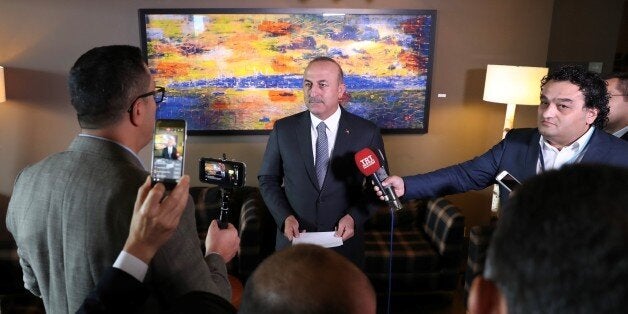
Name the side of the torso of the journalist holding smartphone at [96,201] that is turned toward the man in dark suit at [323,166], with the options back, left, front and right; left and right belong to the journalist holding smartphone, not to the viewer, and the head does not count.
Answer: front

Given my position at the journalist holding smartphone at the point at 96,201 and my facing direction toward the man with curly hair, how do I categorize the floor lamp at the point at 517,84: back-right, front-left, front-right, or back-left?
front-left

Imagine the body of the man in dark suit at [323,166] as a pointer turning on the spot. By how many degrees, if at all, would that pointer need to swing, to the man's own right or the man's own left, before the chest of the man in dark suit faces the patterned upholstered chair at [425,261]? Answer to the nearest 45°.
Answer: approximately 135° to the man's own left

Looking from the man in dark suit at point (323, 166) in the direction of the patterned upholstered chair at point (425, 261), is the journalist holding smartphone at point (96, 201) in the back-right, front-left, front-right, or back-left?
back-right

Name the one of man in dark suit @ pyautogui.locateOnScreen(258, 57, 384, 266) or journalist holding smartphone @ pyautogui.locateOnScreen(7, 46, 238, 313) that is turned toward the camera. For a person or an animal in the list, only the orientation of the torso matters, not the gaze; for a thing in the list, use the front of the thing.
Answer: the man in dark suit

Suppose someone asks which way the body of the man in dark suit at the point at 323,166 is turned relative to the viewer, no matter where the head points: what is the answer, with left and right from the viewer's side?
facing the viewer

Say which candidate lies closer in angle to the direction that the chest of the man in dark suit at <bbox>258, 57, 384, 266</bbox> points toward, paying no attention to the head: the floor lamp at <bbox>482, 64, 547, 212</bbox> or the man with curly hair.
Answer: the man with curly hair

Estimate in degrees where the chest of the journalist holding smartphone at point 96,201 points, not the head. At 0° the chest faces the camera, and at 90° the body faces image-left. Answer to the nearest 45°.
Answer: approximately 225°

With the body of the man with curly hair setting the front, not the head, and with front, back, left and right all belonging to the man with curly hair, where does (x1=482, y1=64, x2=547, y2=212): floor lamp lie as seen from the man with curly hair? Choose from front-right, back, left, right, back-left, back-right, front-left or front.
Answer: back-right

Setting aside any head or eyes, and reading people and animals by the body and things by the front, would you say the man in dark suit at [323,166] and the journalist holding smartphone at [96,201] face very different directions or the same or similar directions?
very different directions

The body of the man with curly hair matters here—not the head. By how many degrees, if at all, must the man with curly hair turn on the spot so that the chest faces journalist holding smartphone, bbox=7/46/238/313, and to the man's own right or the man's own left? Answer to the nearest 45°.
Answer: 0° — they already face them

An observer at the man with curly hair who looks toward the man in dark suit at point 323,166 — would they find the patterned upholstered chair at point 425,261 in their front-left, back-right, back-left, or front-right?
front-right

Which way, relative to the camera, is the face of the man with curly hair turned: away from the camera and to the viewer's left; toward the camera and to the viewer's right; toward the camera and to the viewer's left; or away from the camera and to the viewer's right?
toward the camera and to the viewer's left
